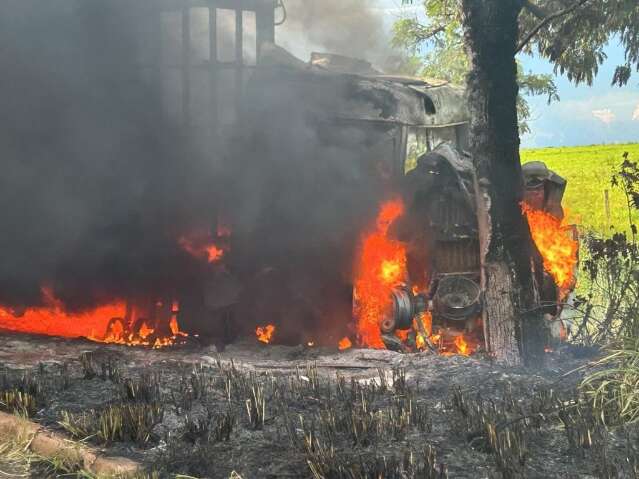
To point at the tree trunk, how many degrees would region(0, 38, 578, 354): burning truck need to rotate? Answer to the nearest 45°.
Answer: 0° — it already faces it

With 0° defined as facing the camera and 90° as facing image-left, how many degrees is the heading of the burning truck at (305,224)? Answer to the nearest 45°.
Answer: approximately 315°
